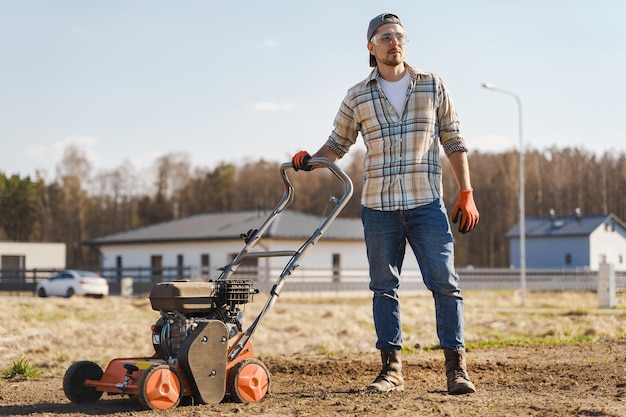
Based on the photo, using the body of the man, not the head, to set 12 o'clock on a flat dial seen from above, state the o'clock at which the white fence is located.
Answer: The white fence is roughly at 6 o'clock from the man.

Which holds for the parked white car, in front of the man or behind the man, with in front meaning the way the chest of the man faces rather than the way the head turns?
behind

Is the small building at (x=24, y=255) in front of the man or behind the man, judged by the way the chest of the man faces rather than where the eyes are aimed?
behind

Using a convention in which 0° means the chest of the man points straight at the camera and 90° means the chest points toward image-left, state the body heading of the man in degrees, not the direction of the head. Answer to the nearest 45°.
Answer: approximately 0°

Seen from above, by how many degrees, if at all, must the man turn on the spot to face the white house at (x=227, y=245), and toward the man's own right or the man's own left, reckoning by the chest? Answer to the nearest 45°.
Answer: approximately 180°

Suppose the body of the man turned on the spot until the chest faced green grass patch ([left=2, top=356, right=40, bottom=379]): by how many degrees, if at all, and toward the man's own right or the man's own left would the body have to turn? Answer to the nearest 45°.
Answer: approximately 135° to the man's own right
